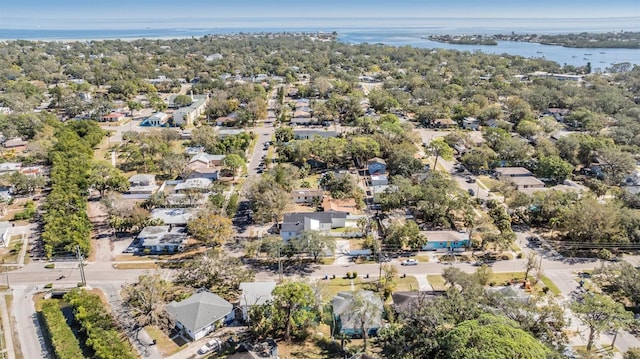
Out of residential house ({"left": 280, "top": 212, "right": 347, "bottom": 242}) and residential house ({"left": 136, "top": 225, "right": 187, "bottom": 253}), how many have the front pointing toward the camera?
2

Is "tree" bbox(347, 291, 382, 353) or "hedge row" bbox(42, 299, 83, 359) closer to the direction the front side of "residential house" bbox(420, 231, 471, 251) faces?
the tree

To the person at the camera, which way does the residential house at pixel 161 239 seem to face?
facing the viewer

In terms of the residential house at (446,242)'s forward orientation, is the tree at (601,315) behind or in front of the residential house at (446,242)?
in front

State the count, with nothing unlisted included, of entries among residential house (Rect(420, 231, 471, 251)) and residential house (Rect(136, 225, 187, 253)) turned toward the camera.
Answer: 2

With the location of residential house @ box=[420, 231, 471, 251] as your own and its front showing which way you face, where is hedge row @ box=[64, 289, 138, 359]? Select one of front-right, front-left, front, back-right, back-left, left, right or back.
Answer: front-right

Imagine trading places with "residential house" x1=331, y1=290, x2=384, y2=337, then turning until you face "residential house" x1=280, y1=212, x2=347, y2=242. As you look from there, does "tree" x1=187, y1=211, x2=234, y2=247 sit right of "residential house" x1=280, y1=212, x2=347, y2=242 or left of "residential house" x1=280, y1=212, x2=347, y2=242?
left

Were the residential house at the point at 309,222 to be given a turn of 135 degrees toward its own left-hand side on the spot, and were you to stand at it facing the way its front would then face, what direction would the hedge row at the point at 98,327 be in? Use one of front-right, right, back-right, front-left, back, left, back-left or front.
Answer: back

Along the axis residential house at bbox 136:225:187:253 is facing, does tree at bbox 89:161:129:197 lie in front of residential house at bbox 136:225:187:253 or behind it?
behind

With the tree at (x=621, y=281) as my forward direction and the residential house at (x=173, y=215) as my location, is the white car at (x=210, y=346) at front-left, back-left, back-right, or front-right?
front-right

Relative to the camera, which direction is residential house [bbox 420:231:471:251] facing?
toward the camera
